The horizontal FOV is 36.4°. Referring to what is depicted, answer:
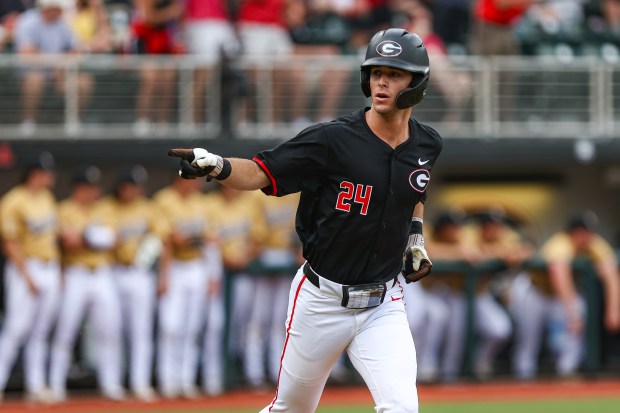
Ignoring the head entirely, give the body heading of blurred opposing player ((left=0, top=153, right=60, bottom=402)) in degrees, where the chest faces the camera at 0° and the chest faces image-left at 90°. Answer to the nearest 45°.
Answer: approximately 315°

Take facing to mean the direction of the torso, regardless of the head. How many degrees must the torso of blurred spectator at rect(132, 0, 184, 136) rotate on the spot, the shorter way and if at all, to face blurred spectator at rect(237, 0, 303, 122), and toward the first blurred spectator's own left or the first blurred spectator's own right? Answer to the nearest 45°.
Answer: approximately 90° to the first blurred spectator's own left
